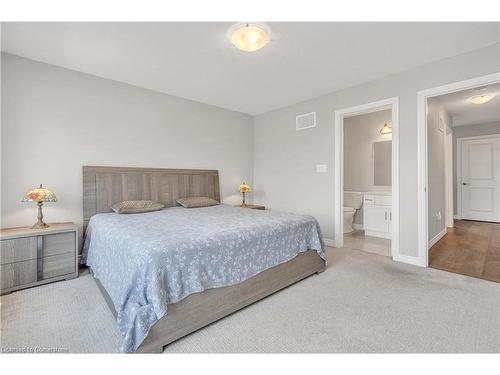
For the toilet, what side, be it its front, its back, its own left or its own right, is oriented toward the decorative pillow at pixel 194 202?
front

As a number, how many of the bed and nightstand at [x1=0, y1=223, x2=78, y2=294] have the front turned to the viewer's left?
0

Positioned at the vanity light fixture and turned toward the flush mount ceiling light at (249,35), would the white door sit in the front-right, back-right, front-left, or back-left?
back-left

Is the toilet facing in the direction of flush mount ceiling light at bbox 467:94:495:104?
no

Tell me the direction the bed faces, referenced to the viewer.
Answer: facing the viewer and to the right of the viewer

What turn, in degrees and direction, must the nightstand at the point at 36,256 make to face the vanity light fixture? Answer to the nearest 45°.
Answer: approximately 45° to its left

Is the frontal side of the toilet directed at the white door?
no

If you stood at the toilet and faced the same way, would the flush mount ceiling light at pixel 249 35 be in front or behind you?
in front

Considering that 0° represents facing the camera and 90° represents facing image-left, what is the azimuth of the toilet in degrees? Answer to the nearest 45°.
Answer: approximately 45°

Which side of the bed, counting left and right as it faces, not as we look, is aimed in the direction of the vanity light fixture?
left

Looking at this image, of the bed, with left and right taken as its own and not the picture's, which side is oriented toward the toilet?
left
